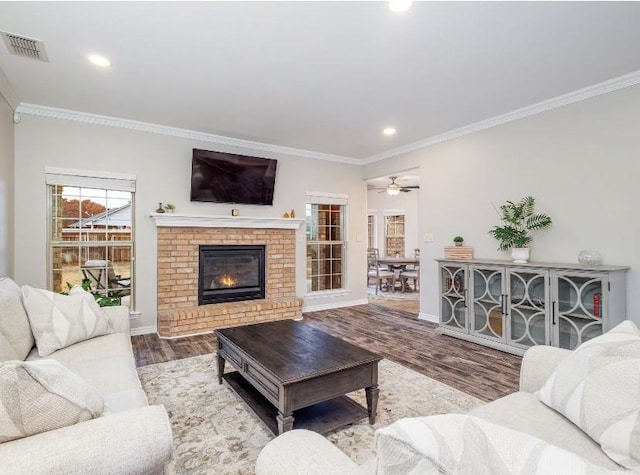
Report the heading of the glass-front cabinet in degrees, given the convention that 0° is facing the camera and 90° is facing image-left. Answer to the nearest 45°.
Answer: approximately 45°

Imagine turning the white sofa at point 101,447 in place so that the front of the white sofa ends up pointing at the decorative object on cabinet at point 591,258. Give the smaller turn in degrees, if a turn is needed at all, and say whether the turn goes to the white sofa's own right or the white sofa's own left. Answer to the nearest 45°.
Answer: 0° — it already faces it

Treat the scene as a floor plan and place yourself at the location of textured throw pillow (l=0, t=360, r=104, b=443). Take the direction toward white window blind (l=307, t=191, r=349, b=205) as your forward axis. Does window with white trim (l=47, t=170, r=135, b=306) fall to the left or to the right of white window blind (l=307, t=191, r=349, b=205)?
left

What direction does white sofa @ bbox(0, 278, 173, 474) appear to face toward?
to the viewer's right

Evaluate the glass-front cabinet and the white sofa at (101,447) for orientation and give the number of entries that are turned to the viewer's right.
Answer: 1

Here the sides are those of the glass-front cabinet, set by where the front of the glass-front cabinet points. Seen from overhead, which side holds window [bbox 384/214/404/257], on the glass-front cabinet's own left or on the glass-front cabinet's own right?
on the glass-front cabinet's own right

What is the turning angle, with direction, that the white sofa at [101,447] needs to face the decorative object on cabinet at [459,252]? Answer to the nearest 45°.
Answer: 0° — it already faces it

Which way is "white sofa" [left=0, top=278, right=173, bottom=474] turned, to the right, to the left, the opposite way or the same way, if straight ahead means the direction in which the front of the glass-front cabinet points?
the opposite way

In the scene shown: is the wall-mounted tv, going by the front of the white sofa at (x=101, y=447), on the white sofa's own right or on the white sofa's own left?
on the white sofa's own left

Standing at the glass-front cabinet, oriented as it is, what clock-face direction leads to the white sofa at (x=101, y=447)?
The white sofa is roughly at 11 o'clock from the glass-front cabinet.

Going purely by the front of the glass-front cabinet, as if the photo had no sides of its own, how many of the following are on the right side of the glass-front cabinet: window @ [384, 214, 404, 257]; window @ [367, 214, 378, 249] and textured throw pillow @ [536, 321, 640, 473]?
2
